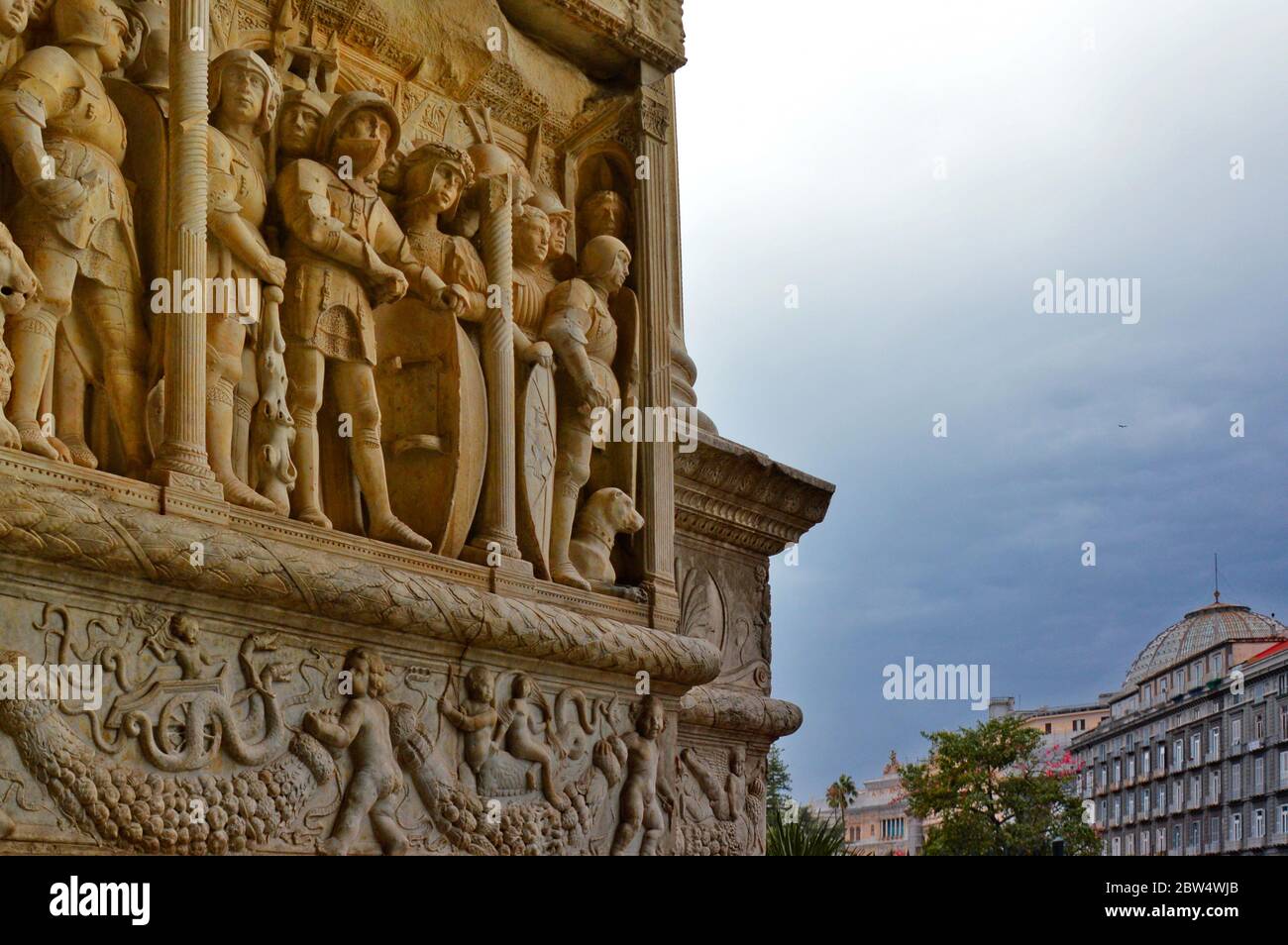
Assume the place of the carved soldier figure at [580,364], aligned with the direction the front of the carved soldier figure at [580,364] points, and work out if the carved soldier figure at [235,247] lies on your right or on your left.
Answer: on your right

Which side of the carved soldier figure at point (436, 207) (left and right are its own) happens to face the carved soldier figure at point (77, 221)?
right

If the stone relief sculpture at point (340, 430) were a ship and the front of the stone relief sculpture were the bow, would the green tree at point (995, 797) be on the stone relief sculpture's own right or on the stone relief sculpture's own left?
on the stone relief sculpture's own left

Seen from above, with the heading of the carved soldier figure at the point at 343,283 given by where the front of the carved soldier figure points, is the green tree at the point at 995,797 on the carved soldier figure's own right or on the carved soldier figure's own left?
on the carved soldier figure's own left

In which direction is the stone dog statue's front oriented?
to the viewer's right

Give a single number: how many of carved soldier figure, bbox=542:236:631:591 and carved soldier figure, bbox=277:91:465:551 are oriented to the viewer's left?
0

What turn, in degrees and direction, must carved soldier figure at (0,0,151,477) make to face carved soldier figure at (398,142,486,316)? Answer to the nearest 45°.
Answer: approximately 90° to its left
